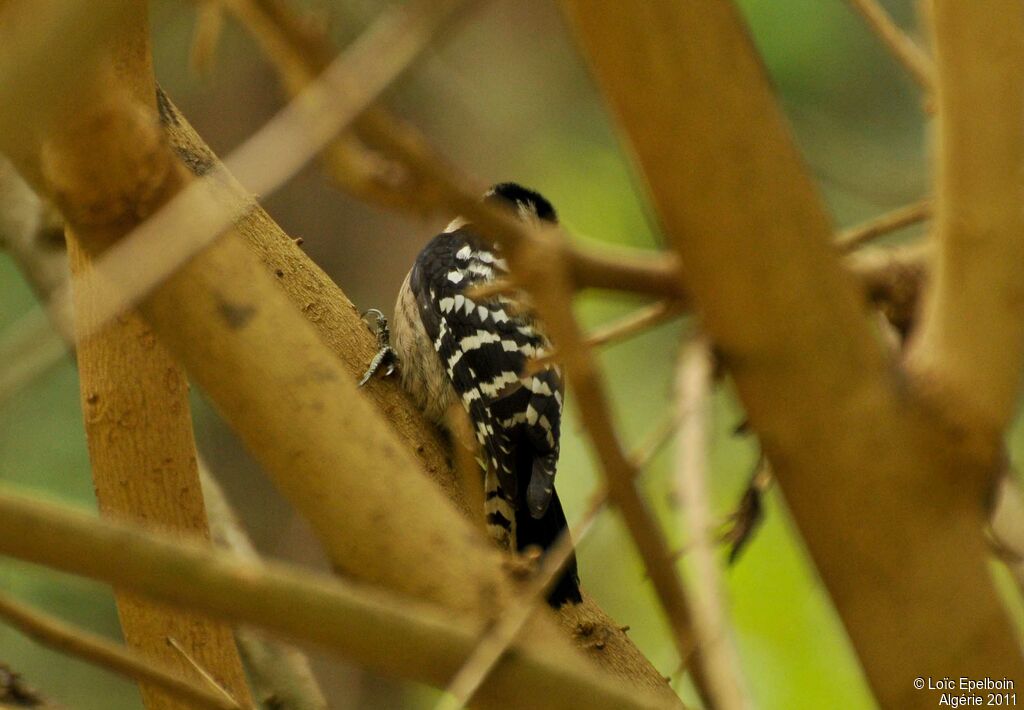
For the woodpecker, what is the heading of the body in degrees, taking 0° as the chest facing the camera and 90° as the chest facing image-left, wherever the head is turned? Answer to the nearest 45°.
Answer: approximately 135°

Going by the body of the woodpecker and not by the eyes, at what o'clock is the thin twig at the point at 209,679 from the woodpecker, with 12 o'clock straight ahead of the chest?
The thin twig is roughly at 8 o'clock from the woodpecker.

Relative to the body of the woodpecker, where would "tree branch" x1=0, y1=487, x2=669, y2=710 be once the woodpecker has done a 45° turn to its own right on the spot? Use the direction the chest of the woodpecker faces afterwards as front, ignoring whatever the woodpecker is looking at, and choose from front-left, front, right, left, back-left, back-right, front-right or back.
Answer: back

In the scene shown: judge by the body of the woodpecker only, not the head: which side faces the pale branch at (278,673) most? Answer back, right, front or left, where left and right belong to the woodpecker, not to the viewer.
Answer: left
